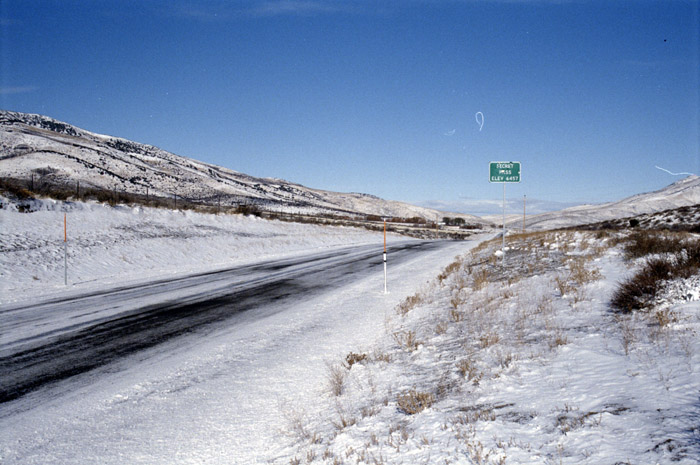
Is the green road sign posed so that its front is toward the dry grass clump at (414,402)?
yes

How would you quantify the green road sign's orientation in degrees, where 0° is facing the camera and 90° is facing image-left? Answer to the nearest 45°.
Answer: approximately 0°

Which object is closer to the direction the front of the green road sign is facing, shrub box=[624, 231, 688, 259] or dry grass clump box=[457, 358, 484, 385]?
the dry grass clump

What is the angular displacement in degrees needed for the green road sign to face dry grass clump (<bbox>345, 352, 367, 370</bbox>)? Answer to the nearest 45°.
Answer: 0° — it already faces it

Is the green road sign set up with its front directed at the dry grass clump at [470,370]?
yes

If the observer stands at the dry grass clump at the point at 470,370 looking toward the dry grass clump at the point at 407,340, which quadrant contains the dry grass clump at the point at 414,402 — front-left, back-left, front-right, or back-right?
back-left

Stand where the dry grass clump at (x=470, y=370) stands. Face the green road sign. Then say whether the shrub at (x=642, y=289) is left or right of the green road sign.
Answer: right
